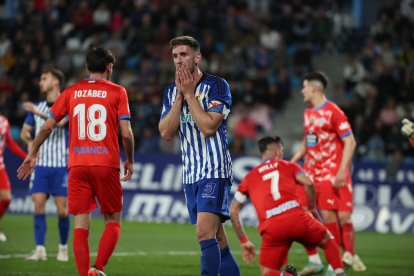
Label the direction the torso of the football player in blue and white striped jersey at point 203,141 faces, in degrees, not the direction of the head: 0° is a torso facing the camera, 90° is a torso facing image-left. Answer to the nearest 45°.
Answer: approximately 45°

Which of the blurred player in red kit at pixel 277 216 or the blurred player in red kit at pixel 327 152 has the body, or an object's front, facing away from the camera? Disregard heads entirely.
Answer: the blurred player in red kit at pixel 277 216

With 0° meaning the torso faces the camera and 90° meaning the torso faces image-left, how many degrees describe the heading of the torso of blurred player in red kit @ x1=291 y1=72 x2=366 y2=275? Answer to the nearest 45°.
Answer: approximately 45°

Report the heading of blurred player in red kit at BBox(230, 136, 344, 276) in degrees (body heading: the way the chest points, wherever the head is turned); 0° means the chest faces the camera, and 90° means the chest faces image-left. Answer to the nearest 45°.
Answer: approximately 180°

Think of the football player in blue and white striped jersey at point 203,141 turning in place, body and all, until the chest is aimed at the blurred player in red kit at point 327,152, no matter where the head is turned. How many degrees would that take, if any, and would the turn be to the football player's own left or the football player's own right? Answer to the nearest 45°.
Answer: approximately 180°

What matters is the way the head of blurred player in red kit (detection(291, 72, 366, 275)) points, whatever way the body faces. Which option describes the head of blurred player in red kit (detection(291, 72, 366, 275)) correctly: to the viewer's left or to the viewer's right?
to the viewer's left
